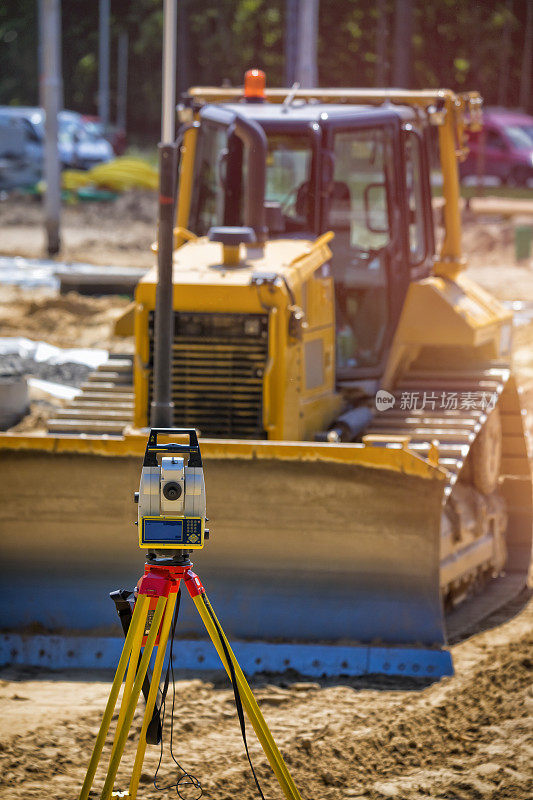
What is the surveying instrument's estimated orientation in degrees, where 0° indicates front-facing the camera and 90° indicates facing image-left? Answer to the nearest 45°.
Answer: approximately 0°

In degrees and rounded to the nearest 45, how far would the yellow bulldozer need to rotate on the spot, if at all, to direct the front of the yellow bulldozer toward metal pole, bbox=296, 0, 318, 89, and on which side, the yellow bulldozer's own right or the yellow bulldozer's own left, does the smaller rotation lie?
approximately 135° to the yellow bulldozer's own right

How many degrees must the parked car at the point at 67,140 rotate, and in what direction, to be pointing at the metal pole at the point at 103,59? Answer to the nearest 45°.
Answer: approximately 90° to its left

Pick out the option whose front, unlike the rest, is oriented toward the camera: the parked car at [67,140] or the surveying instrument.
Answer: the surveying instrument

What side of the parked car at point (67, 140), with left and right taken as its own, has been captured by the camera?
right

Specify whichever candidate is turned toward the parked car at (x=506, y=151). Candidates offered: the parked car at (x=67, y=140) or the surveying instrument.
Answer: the parked car at (x=67, y=140)

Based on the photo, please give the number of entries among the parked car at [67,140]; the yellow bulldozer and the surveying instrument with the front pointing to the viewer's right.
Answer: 1

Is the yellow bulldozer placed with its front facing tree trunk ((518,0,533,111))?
no

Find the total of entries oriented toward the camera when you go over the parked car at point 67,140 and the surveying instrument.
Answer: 1

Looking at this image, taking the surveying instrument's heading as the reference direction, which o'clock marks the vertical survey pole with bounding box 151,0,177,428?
The vertical survey pole is roughly at 6 o'clock from the surveying instrument.

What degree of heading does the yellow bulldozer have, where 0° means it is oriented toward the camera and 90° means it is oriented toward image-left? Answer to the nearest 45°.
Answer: approximately 45°

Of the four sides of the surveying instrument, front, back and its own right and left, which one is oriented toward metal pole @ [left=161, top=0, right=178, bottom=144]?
back

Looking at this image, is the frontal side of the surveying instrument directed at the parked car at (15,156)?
no
